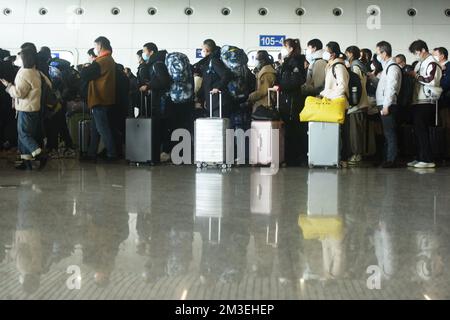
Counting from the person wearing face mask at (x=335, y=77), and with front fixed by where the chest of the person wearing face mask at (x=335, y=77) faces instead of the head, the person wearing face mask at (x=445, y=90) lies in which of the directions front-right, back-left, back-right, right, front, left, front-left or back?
back-right

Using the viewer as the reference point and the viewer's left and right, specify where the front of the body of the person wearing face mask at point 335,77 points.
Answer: facing to the left of the viewer

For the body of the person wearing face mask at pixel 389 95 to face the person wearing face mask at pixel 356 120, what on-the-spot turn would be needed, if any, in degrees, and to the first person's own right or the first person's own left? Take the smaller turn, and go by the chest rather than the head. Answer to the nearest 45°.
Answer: approximately 45° to the first person's own right

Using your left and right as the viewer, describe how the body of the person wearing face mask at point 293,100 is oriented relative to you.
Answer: facing to the left of the viewer

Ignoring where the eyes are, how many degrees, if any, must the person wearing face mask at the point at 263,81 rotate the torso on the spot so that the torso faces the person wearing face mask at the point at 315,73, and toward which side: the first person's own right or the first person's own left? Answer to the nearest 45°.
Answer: approximately 180°

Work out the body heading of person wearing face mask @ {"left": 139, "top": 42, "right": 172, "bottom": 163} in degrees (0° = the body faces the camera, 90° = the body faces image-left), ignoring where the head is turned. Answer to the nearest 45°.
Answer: approximately 90°

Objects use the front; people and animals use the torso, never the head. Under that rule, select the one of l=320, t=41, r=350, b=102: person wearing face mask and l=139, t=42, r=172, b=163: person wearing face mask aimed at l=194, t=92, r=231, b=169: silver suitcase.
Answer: l=320, t=41, r=350, b=102: person wearing face mask

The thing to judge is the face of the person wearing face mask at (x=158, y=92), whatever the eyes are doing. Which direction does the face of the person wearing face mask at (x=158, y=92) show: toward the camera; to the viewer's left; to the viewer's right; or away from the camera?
to the viewer's left

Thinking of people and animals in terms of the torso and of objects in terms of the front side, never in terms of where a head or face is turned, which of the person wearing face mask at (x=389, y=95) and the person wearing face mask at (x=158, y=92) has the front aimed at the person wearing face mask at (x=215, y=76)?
the person wearing face mask at (x=389, y=95)

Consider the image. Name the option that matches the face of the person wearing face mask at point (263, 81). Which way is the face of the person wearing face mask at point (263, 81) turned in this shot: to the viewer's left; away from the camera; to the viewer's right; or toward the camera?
to the viewer's left

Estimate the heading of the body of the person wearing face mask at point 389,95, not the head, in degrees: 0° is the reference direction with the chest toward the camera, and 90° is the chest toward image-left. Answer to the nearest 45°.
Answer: approximately 90°
